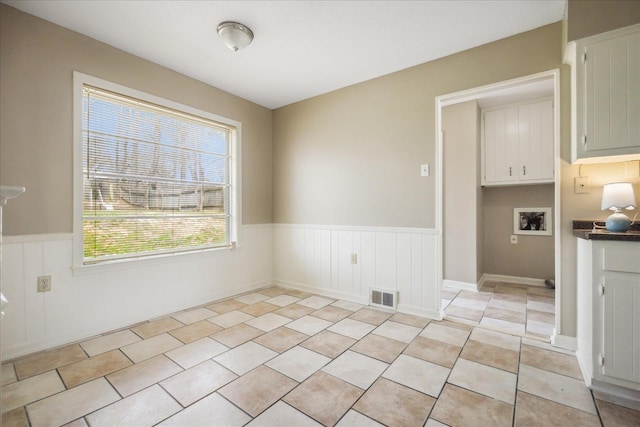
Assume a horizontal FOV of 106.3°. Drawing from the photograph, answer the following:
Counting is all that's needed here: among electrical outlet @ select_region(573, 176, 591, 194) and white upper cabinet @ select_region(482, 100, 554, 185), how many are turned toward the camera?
2

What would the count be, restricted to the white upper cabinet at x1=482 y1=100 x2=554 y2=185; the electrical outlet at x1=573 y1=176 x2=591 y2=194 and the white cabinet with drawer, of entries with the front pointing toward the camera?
3

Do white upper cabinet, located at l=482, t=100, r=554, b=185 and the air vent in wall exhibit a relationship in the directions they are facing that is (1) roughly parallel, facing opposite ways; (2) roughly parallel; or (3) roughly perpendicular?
roughly parallel

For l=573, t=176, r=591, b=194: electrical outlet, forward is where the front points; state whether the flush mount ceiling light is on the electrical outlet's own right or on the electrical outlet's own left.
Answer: on the electrical outlet's own right

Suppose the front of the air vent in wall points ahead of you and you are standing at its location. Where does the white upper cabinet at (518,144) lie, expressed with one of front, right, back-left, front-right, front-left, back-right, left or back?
back

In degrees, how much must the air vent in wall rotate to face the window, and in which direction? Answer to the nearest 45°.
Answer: approximately 45° to its right

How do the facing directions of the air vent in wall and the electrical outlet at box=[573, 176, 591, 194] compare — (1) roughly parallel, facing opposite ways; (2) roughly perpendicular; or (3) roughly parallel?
roughly parallel

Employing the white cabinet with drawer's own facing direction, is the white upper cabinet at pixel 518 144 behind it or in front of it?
behind

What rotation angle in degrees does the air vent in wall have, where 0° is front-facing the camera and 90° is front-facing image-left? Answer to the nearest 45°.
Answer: approximately 45°

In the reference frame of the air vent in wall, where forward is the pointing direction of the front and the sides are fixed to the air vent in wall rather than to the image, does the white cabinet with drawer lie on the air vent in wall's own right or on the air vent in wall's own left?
on the air vent in wall's own left

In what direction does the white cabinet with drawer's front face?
toward the camera

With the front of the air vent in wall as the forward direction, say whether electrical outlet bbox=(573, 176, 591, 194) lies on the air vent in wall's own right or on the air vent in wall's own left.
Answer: on the air vent in wall's own left
